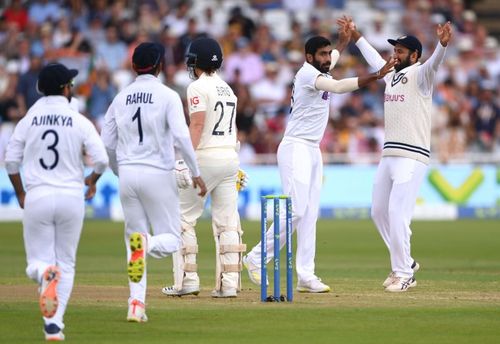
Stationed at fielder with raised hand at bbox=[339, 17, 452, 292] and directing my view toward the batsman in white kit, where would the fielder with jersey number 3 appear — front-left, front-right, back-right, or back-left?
front-left

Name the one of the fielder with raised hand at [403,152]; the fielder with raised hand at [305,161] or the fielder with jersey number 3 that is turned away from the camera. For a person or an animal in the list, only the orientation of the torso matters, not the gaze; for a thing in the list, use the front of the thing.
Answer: the fielder with jersey number 3

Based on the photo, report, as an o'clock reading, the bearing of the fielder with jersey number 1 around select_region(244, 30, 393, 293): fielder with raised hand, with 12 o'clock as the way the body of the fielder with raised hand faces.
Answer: The fielder with jersey number 1 is roughly at 4 o'clock from the fielder with raised hand.

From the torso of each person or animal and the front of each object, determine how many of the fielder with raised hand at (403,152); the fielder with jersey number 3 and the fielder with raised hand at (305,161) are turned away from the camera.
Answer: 1

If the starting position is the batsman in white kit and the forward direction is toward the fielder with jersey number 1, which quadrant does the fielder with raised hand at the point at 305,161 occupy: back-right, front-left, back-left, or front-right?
back-left

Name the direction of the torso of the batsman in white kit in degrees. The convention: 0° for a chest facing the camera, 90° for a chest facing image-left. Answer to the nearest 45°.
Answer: approximately 135°

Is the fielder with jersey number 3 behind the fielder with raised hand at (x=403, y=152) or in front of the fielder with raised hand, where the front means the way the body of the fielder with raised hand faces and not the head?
in front

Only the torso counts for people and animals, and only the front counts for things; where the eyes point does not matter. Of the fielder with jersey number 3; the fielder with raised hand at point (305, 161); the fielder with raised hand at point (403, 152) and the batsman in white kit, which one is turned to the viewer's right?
the fielder with raised hand at point (305, 161)

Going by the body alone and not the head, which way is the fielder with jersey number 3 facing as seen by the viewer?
away from the camera

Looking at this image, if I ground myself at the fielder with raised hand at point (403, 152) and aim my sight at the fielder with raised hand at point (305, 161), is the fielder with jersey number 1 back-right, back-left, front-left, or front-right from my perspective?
front-left

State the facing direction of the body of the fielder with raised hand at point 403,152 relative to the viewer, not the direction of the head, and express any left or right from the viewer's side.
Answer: facing the viewer and to the left of the viewer

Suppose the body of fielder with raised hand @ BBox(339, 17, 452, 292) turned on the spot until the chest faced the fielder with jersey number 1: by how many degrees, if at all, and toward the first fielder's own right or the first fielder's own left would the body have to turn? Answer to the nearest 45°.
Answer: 0° — they already face them

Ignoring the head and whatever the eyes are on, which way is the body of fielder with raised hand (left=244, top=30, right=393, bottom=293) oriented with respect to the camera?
to the viewer's right

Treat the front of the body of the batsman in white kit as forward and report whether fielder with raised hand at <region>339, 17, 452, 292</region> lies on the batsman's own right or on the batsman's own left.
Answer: on the batsman's own right
